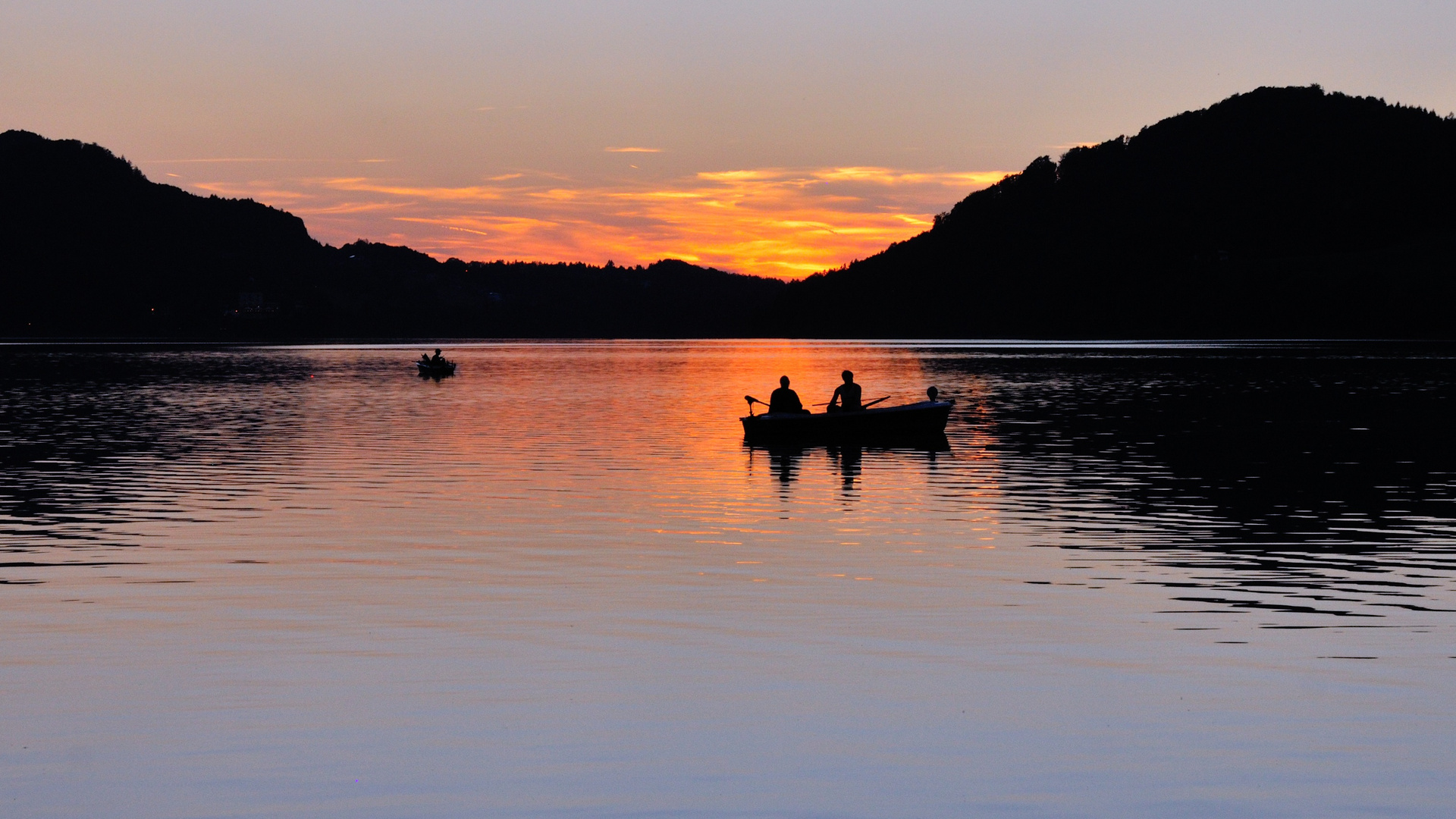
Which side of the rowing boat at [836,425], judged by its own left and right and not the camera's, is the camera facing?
right
